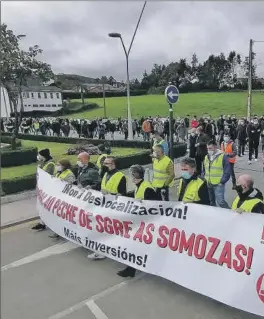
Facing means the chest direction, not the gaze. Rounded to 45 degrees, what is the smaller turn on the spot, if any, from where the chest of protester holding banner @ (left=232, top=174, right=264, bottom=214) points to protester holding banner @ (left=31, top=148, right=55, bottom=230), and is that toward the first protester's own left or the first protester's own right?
approximately 90° to the first protester's own right

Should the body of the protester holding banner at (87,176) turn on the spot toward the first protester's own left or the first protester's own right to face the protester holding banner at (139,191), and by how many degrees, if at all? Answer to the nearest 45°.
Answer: approximately 90° to the first protester's own left

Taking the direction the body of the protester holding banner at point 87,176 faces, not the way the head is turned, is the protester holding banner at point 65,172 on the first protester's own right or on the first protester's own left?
on the first protester's own right

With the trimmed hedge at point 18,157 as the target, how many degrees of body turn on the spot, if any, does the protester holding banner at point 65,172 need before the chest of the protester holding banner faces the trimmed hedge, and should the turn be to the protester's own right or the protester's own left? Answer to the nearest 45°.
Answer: approximately 135° to the protester's own right

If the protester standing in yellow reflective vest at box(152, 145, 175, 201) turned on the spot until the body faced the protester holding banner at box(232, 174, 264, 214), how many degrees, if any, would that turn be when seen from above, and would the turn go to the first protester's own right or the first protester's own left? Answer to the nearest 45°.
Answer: approximately 45° to the first protester's own left

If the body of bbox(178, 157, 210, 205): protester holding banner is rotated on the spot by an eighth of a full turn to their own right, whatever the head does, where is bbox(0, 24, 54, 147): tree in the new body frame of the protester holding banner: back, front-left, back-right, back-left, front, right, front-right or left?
front-right

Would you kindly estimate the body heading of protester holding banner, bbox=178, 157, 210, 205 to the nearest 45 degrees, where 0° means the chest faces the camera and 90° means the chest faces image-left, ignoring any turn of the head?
approximately 45°

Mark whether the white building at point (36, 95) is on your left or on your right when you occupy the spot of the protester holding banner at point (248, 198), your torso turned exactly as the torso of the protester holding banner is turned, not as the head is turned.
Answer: on your right

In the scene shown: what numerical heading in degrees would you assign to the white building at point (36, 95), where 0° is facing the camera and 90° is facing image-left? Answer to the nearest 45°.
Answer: approximately 0°

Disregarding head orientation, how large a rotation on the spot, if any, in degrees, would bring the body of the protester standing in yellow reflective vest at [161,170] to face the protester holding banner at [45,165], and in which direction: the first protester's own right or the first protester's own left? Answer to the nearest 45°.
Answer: approximately 45° to the first protester's own right
